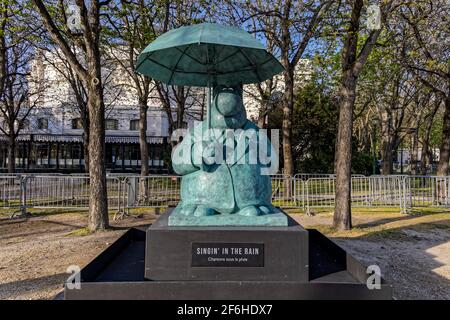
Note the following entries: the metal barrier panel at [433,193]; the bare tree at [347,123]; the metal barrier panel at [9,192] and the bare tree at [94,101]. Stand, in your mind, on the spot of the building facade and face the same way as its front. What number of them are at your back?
0

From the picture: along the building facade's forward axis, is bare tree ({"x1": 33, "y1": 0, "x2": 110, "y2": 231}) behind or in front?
in front

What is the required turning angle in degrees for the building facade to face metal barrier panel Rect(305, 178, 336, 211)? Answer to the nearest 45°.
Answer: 0° — it already faces it

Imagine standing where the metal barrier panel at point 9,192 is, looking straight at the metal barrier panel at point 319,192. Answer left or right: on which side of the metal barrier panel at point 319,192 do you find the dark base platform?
right

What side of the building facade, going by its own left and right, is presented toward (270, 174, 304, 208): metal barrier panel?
front

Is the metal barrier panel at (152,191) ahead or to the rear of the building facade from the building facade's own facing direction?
ahead

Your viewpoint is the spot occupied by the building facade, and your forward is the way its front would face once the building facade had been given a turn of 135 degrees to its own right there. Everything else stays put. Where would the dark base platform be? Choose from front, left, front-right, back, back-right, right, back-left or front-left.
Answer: back-left

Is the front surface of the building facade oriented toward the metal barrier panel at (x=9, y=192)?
yes

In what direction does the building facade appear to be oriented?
toward the camera

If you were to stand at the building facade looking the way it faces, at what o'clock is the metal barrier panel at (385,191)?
The metal barrier panel is roughly at 11 o'clock from the building facade.

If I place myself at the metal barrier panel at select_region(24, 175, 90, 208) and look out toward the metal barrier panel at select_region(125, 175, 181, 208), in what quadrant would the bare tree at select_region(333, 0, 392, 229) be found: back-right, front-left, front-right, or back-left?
front-right
